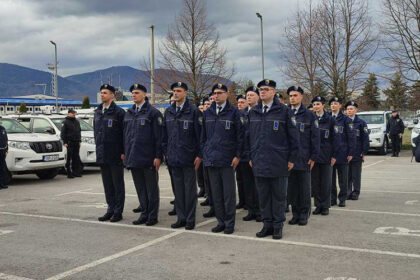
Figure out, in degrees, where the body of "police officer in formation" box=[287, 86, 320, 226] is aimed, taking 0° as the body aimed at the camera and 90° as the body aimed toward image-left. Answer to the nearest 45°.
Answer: approximately 45°

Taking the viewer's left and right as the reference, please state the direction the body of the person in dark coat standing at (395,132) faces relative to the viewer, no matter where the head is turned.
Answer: facing the viewer

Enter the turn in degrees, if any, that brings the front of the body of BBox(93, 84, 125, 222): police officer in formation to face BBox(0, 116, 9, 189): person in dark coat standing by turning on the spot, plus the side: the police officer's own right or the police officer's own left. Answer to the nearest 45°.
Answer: approximately 90° to the police officer's own right

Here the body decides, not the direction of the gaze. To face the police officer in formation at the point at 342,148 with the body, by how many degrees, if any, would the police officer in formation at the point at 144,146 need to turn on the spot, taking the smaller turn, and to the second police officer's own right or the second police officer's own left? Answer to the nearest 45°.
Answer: approximately 135° to the second police officer's own left

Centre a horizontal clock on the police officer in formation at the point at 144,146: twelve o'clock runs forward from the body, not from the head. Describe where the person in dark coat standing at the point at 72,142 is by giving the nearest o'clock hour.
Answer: The person in dark coat standing is roughly at 4 o'clock from the police officer in formation.

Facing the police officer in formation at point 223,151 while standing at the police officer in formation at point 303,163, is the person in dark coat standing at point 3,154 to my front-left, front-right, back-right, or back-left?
front-right

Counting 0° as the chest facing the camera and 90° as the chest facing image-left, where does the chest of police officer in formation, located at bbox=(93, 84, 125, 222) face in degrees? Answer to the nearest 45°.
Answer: approximately 45°

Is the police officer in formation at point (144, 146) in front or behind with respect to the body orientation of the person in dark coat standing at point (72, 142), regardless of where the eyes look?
in front

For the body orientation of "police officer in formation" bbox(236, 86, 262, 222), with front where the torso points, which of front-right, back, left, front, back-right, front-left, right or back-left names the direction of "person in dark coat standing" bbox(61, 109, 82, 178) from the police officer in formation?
right

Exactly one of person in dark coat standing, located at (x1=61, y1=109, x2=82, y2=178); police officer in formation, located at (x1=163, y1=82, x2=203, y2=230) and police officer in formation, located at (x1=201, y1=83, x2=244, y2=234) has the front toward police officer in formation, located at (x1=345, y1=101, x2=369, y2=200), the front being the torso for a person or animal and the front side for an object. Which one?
the person in dark coat standing

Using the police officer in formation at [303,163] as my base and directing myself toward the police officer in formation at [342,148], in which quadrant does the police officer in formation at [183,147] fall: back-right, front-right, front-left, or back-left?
back-left

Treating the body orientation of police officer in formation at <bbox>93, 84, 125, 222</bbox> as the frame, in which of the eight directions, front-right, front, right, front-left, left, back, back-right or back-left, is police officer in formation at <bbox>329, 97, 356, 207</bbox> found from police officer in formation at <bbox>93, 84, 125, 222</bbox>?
back-left

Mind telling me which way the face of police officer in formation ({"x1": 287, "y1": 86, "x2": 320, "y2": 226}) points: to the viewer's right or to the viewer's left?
to the viewer's left

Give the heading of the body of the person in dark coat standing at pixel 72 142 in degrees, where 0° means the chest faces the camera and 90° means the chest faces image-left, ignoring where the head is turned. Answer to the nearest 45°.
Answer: approximately 315°
